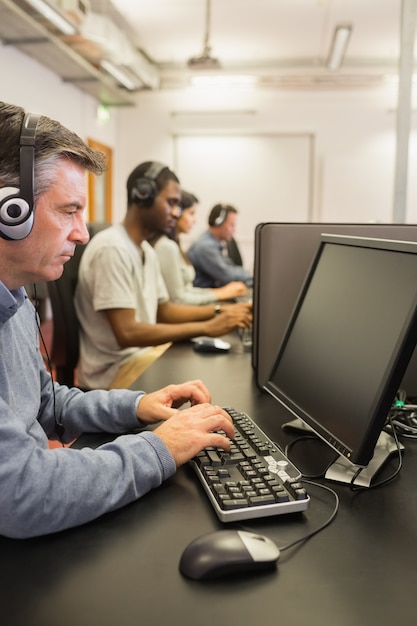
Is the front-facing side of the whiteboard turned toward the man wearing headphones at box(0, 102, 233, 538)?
yes

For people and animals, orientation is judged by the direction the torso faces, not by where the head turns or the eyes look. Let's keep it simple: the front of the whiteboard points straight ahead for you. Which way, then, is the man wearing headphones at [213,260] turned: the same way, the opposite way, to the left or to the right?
to the left

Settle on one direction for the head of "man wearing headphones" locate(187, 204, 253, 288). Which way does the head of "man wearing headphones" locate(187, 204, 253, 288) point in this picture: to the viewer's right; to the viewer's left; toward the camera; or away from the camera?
to the viewer's right

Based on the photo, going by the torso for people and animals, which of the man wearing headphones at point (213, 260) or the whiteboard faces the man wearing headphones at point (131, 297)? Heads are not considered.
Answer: the whiteboard

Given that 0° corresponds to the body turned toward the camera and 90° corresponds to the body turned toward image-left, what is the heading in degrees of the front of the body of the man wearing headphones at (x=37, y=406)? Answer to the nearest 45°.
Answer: approximately 270°

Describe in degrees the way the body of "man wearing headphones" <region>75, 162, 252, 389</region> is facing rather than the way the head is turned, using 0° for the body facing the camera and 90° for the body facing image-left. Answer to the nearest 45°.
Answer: approximately 270°

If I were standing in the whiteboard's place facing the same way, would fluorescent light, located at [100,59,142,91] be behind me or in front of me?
in front

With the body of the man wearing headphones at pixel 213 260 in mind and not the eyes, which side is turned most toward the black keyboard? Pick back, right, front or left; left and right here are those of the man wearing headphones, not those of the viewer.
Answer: right

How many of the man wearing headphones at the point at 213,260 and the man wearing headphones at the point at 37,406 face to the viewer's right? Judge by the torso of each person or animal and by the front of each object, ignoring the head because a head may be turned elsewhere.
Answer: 2

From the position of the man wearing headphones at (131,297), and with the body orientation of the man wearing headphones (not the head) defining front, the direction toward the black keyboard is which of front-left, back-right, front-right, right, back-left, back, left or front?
right
